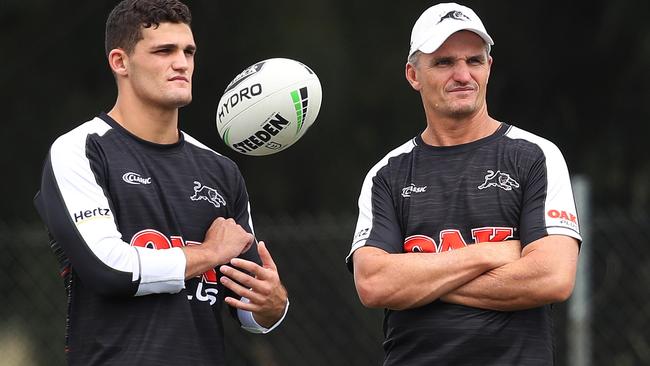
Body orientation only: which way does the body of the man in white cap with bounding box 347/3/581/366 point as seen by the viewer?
toward the camera

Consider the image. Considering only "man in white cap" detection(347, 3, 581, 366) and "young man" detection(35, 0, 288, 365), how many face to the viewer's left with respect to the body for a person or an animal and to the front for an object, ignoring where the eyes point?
0

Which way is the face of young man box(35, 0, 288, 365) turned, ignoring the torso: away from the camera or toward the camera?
toward the camera

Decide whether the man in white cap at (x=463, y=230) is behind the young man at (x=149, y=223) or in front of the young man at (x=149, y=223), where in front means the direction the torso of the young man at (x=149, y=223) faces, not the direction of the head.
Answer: in front

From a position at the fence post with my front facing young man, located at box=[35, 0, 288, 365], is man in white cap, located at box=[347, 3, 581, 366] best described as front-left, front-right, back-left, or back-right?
front-left

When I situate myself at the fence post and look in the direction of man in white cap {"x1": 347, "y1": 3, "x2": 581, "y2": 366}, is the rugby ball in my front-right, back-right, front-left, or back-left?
front-right

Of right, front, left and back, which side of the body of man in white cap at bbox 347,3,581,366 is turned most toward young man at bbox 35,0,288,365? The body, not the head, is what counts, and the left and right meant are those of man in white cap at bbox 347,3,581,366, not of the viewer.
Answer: right

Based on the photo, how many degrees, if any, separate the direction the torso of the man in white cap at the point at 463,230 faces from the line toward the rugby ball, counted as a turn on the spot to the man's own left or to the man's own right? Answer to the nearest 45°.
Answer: approximately 90° to the man's own right

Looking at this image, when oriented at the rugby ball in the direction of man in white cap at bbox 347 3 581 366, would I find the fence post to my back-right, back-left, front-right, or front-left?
front-left

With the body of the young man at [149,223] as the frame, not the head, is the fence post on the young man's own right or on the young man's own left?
on the young man's own left

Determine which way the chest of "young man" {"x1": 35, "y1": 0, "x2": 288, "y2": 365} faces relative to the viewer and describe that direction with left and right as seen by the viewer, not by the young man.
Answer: facing the viewer and to the right of the viewer

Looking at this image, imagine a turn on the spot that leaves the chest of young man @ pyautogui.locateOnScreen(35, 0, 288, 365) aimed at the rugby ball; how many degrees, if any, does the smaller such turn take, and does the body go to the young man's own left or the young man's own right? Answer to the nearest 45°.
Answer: approximately 90° to the young man's own left
